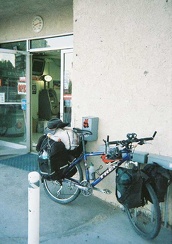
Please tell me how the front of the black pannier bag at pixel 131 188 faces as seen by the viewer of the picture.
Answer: facing the viewer and to the left of the viewer

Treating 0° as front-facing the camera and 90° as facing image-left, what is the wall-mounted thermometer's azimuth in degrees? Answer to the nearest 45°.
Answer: approximately 0°

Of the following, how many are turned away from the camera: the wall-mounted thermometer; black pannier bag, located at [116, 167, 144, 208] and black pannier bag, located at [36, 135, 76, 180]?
0

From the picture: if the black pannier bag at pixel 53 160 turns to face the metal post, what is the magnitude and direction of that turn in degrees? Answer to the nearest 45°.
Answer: approximately 45° to its left

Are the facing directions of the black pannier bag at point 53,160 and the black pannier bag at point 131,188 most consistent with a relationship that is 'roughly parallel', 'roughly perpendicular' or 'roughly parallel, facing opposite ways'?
roughly parallel

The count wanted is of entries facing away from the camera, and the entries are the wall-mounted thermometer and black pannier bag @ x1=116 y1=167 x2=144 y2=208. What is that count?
0

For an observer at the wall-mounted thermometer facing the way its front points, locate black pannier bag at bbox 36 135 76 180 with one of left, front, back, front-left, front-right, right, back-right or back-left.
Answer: front

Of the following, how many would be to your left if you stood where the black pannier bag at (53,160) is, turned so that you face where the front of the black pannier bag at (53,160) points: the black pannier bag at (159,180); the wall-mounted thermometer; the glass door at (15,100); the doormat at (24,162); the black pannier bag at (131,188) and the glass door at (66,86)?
2

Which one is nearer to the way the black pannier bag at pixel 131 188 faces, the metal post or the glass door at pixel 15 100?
the metal post
